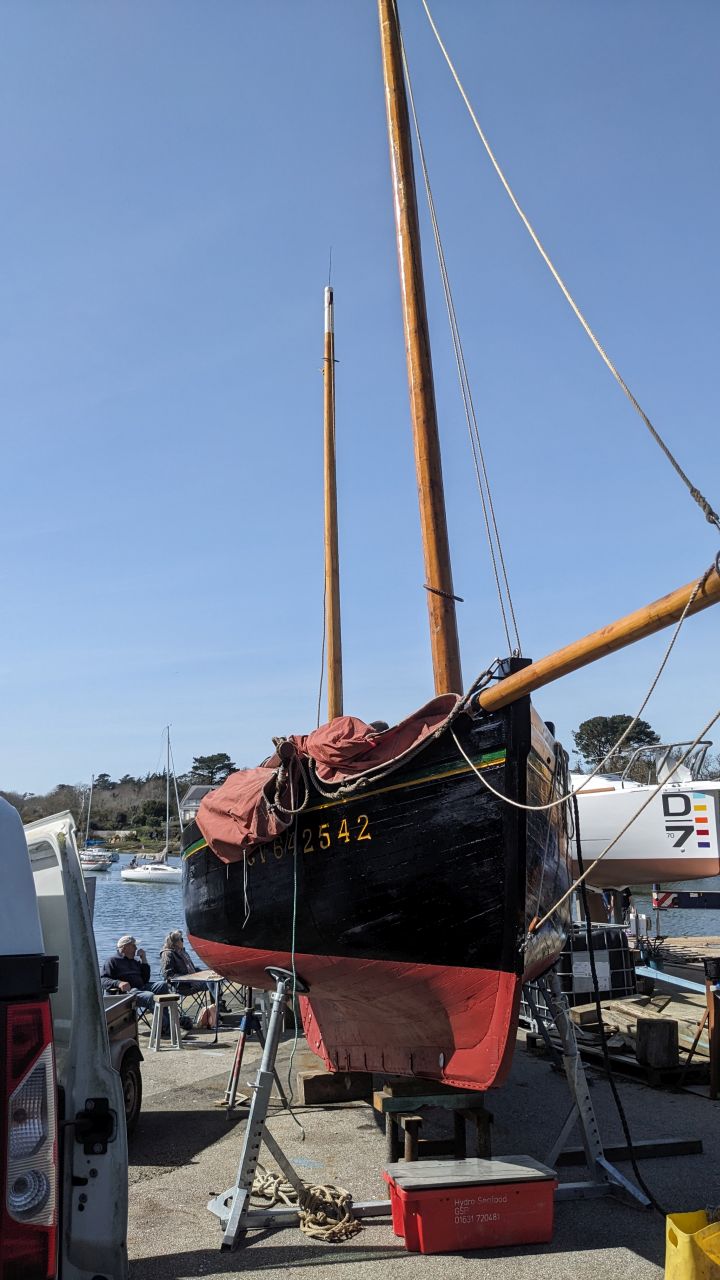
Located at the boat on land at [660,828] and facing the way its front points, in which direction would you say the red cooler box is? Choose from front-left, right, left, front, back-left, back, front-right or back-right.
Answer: left
